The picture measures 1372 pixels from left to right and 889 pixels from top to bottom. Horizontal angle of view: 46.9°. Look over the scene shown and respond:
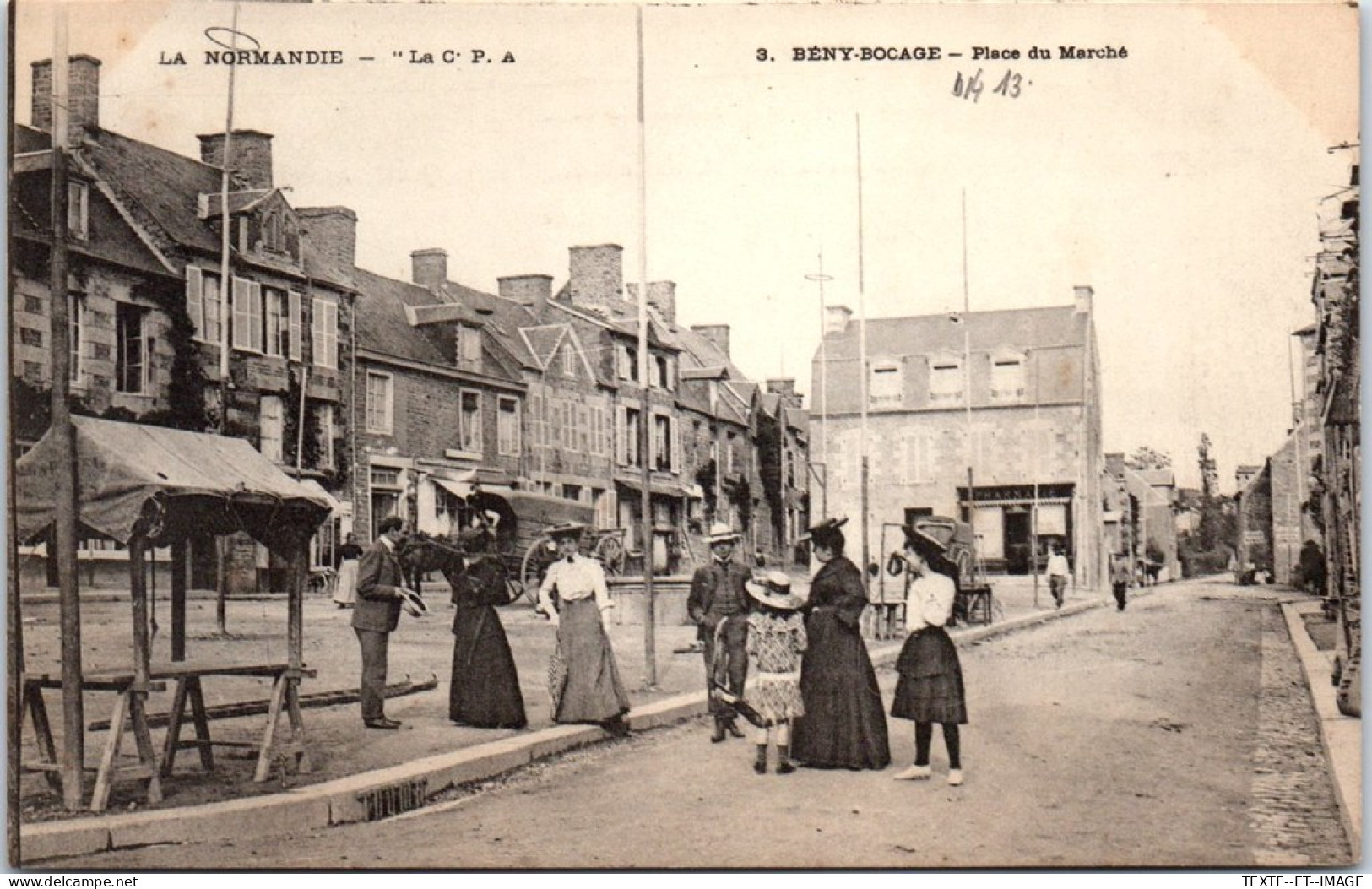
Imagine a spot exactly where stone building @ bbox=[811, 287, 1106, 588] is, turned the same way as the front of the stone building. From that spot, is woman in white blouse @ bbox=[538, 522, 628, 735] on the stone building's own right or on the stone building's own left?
on the stone building's own right

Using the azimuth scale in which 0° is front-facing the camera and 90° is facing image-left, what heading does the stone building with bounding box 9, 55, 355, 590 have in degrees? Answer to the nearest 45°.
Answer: approximately 315°

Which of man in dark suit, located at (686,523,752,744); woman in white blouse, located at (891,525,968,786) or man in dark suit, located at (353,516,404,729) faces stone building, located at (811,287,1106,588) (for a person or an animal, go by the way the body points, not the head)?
man in dark suit, located at (353,516,404,729)

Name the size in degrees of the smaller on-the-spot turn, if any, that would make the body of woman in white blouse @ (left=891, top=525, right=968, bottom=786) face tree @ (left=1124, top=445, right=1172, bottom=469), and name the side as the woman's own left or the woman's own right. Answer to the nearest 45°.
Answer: approximately 90° to the woman's own right

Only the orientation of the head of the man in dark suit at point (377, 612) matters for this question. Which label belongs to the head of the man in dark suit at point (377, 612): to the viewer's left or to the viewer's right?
to the viewer's right

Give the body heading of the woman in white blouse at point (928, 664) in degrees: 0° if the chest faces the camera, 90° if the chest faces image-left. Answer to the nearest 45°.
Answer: approximately 45°

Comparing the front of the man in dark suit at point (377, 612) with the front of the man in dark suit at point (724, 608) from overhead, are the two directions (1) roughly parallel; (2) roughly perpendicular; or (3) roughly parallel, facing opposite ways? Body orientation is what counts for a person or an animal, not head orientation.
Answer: roughly perpendicular

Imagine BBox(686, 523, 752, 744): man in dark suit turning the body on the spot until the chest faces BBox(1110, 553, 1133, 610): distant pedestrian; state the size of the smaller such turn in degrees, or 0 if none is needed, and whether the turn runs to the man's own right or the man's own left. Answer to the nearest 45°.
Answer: approximately 135° to the man's own left

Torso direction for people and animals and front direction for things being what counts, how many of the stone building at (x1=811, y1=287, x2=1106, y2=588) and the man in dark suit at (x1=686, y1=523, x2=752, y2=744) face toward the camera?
2

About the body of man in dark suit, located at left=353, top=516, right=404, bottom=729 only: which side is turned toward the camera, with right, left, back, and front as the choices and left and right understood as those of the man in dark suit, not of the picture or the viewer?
right
